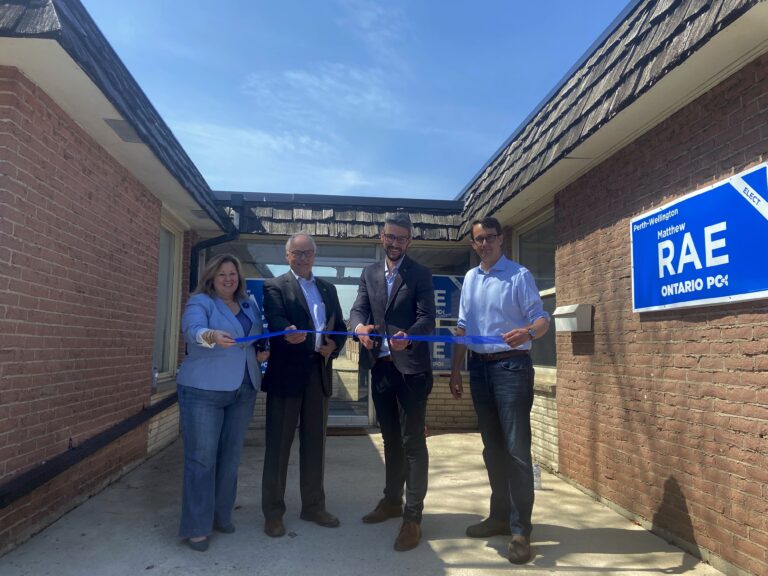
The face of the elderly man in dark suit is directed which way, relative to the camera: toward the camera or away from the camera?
toward the camera

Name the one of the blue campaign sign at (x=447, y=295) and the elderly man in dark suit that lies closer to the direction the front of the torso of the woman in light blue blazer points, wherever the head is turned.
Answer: the elderly man in dark suit

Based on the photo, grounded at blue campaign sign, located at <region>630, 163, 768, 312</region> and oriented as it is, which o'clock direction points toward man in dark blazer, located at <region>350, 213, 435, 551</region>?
The man in dark blazer is roughly at 1 o'clock from the blue campaign sign.

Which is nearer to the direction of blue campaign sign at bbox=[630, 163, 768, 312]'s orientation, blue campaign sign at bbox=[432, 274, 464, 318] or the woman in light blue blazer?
the woman in light blue blazer

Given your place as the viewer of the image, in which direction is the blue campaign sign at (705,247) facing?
facing the viewer and to the left of the viewer

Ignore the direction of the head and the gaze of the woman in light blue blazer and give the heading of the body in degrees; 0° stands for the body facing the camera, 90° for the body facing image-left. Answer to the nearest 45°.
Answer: approximately 315°

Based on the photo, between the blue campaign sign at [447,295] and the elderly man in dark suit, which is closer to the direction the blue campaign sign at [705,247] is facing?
the elderly man in dark suit

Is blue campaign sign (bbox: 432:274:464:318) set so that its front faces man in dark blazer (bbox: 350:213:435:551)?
yes

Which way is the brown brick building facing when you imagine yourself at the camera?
facing the viewer

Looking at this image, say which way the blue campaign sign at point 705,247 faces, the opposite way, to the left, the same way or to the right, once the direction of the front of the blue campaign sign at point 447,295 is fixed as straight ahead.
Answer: to the right

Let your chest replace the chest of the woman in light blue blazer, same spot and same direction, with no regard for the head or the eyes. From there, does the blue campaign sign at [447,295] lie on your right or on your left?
on your left
